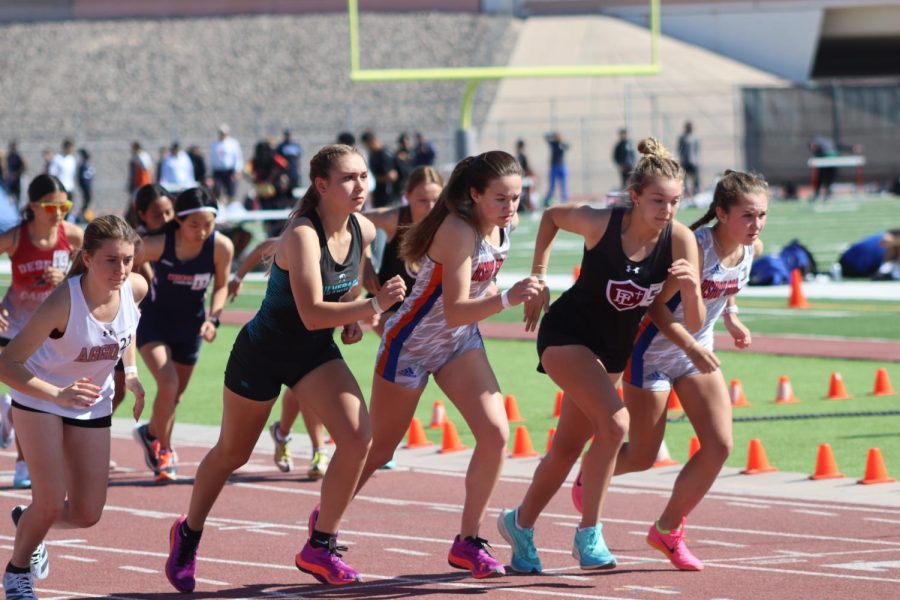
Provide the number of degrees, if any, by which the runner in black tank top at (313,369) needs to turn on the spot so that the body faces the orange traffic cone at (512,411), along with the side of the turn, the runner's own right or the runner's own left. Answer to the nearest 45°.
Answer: approximately 135° to the runner's own left

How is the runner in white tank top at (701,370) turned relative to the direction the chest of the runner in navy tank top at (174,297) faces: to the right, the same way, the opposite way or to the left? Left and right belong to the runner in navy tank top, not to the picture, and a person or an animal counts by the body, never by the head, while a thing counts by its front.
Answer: the same way

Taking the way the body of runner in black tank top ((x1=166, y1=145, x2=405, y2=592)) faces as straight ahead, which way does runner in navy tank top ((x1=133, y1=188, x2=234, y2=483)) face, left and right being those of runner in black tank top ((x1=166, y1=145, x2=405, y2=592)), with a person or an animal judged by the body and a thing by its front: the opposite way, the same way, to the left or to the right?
the same way

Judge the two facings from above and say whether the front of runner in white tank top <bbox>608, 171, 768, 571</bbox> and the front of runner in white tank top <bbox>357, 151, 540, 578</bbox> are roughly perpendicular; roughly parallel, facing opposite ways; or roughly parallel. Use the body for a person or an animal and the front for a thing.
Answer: roughly parallel

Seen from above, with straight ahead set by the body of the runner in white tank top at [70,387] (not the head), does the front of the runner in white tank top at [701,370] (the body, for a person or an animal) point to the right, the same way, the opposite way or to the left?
the same way

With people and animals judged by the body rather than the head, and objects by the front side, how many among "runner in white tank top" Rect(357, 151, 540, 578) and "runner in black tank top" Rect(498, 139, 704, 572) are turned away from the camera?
0

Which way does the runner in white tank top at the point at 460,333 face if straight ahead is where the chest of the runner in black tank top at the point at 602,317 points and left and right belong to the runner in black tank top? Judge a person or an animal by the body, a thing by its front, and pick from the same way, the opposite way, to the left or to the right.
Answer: the same way

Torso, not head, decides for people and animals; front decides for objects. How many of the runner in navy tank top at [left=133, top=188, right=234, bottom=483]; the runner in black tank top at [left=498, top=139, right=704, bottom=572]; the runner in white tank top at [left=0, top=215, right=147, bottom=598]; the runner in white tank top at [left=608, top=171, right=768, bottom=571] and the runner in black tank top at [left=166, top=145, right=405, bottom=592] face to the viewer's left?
0

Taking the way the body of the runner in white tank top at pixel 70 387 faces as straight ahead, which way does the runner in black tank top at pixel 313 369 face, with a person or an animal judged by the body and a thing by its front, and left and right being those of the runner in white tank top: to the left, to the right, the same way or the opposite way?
the same way

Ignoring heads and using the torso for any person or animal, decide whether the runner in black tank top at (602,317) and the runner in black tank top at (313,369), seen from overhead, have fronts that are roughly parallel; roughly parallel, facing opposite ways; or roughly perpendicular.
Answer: roughly parallel

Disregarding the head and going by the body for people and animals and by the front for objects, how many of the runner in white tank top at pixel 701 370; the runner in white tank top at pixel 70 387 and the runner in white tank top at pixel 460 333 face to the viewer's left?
0

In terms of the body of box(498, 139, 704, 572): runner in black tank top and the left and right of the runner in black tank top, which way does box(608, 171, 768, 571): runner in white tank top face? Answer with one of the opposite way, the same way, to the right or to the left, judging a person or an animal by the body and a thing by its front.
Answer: the same way

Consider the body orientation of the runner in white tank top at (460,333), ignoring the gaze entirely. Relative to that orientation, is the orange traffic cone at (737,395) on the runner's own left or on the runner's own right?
on the runner's own left
